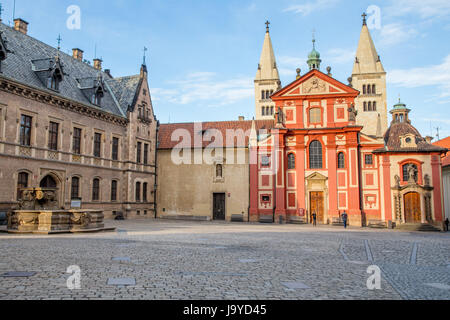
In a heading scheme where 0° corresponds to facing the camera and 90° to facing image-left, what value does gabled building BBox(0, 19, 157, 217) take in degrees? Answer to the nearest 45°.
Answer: approximately 315°

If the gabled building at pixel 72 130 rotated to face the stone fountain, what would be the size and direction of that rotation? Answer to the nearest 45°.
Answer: approximately 45° to its right
